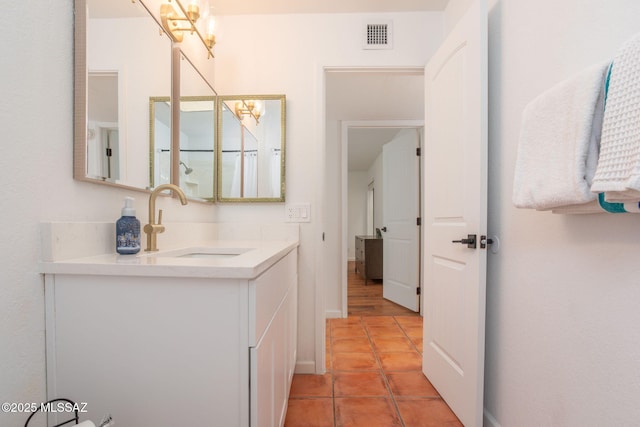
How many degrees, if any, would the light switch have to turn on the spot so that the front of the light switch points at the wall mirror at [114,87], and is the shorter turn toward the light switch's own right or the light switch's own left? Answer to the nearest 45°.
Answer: approximately 45° to the light switch's own right

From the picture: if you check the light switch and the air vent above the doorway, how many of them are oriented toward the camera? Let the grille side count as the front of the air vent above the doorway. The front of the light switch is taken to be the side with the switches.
2

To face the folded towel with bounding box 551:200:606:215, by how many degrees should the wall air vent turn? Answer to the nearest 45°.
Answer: approximately 45° to its left
